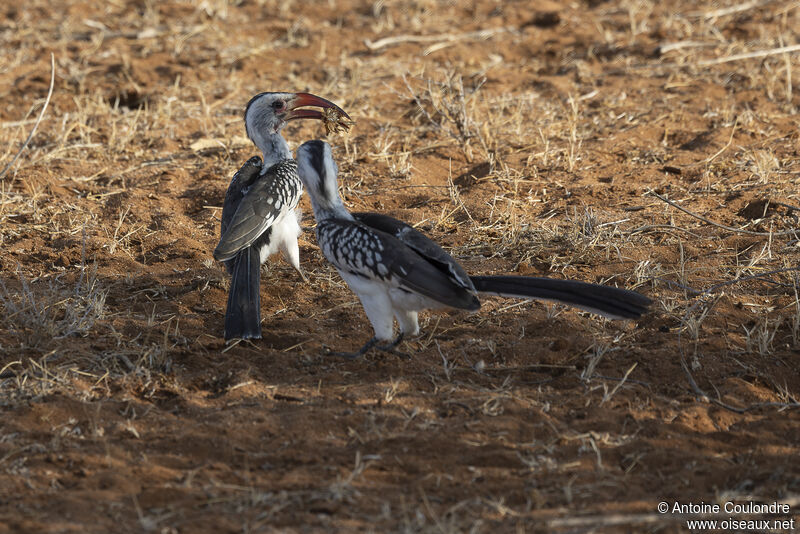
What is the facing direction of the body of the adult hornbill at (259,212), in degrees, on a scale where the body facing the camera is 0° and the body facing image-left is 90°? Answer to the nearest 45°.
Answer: approximately 225°

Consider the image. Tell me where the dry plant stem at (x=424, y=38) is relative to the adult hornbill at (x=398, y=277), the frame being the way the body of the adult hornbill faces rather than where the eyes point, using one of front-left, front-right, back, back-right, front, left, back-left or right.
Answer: right

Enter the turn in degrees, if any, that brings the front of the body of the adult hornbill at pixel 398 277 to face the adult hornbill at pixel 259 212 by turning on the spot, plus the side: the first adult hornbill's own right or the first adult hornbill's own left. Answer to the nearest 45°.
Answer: approximately 45° to the first adult hornbill's own right

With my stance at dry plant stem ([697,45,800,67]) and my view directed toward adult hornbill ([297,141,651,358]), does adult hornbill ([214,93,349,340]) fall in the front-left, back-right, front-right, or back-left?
front-right

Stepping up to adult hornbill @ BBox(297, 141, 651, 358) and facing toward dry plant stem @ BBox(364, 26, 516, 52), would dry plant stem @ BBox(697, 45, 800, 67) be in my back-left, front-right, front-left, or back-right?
front-right

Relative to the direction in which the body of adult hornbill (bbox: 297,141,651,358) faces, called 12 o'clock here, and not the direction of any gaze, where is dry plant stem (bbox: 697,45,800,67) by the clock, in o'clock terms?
The dry plant stem is roughly at 4 o'clock from the adult hornbill.

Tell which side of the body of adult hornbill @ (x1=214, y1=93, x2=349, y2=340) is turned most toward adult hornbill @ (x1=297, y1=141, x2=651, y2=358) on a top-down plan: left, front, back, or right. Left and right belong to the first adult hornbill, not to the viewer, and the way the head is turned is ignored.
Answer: right

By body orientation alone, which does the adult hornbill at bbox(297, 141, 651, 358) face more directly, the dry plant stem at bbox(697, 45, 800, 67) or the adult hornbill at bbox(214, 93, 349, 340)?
the adult hornbill at bbox(214, 93, 349, 340)

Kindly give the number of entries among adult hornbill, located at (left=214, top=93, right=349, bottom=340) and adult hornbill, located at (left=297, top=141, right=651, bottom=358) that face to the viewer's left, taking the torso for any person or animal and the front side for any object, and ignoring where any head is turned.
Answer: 1

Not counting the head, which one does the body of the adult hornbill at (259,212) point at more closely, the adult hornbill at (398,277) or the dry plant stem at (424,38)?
the dry plant stem

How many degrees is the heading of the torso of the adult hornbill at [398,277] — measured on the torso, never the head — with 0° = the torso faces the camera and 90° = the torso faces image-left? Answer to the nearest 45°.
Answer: approximately 90°
